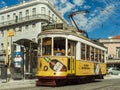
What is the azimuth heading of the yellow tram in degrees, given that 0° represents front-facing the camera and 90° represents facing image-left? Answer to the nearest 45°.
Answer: approximately 45°
